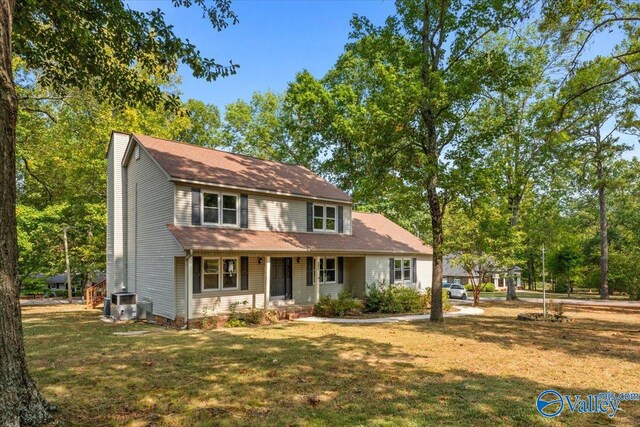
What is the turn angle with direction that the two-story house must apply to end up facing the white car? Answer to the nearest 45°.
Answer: approximately 90° to its left

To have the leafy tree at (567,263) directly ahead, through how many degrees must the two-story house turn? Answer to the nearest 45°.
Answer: approximately 90° to its left

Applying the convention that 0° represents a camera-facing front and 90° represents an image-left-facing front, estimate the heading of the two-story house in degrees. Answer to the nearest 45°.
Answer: approximately 315°

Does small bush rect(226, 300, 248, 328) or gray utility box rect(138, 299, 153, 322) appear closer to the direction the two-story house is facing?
the small bush

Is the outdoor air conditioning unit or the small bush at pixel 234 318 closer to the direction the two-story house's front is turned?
the small bush

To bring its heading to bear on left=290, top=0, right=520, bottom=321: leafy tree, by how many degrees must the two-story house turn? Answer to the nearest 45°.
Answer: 0° — it already faces it
